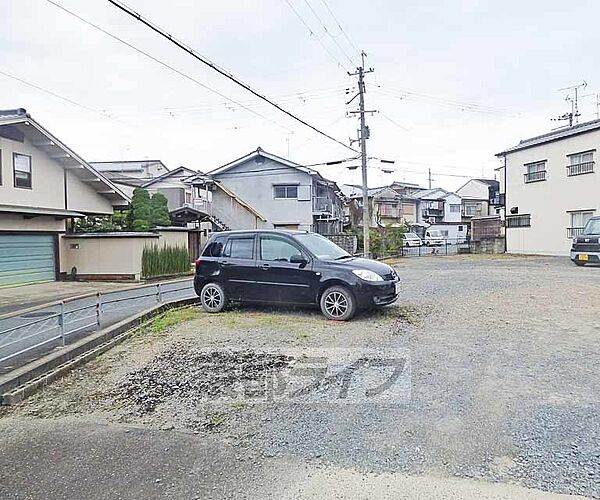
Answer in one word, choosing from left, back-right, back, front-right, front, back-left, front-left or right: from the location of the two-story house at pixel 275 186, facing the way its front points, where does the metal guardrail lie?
front

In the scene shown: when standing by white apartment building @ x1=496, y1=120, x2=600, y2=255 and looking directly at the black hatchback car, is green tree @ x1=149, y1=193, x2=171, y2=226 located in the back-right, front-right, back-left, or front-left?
front-right

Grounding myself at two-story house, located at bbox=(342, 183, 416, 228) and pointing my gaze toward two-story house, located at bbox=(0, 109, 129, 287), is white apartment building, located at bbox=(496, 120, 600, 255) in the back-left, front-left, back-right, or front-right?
front-left

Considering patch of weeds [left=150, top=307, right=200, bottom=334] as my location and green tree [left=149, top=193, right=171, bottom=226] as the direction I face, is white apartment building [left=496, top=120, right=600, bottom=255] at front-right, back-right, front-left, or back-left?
front-right

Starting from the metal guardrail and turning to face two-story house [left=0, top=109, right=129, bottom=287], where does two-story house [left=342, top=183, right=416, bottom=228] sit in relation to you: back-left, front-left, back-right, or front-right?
front-right

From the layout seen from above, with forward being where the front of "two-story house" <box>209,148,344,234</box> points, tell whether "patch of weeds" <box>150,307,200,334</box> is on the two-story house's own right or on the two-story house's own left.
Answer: on the two-story house's own right

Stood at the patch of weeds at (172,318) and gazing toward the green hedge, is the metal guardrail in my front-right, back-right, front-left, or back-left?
back-left

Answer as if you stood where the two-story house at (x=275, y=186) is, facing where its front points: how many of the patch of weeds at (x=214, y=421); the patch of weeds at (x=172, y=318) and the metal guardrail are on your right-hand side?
3
